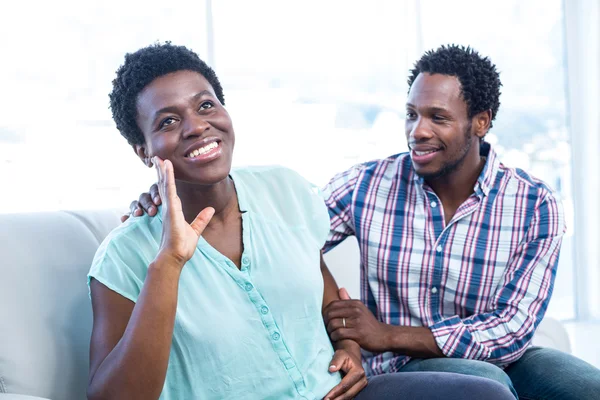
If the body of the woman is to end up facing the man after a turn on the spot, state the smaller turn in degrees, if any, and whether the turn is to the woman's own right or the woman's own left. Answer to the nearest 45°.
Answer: approximately 90° to the woman's own left
